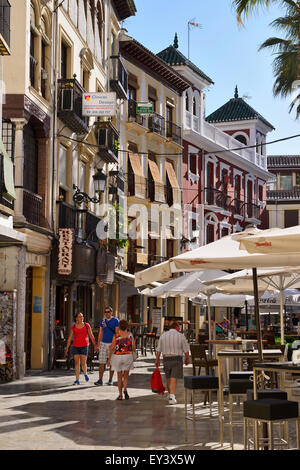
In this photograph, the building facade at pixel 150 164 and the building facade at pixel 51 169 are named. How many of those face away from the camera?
0

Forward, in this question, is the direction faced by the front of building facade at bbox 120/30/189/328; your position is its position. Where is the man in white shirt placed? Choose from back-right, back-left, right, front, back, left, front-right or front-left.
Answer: front-right

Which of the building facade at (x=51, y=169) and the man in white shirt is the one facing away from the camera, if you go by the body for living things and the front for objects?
the man in white shirt

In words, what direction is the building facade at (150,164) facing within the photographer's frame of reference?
facing the viewer and to the right of the viewer

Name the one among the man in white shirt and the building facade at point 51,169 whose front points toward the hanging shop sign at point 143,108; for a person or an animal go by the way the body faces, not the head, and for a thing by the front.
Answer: the man in white shirt

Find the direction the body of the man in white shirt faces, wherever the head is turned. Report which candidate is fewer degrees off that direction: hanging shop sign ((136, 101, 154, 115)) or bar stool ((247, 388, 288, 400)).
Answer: the hanging shop sign

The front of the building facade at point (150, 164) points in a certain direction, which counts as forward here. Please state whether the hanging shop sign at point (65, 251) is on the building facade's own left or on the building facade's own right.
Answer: on the building facade's own right

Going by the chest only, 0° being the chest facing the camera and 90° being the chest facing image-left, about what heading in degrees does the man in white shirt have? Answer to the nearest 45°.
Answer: approximately 180°

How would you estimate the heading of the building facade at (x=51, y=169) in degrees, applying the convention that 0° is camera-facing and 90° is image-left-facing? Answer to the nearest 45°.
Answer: approximately 315°

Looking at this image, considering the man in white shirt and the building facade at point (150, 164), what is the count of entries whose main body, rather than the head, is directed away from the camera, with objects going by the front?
1

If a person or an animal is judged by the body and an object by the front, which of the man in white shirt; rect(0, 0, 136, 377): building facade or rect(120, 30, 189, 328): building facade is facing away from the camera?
the man in white shirt

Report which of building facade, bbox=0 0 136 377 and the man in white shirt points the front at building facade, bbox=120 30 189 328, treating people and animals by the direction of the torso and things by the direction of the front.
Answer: the man in white shirt

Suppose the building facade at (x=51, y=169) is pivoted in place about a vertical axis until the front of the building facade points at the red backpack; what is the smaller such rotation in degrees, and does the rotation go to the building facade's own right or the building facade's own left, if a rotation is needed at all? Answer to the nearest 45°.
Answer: approximately 45° to the building facade's own right
